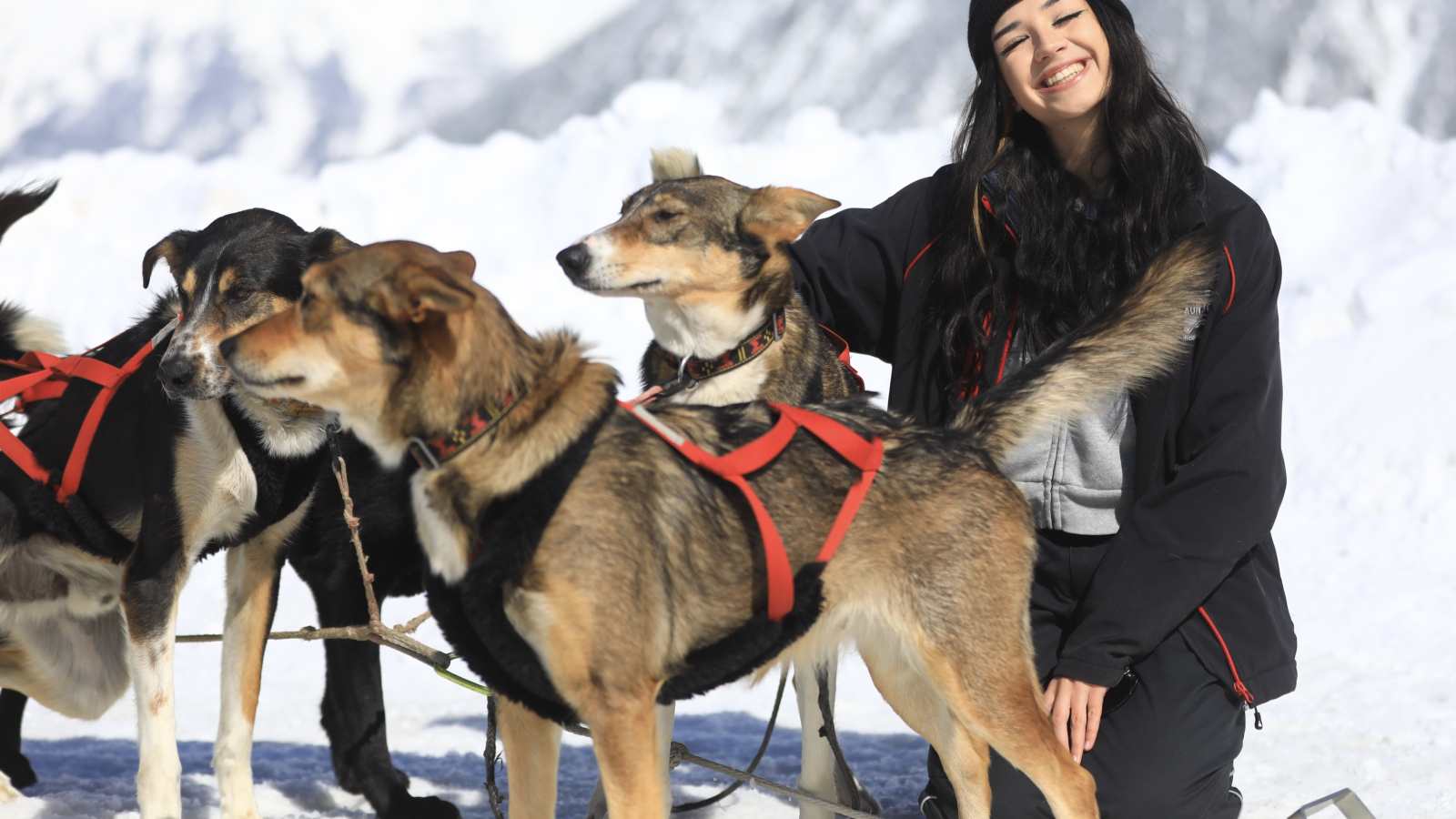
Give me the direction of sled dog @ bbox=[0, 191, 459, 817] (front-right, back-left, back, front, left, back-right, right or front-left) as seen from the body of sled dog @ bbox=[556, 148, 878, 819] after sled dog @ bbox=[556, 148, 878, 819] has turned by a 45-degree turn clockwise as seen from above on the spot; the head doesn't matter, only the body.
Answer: front

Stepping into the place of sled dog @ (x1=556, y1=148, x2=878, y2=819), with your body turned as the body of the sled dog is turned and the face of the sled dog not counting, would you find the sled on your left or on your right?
on your left

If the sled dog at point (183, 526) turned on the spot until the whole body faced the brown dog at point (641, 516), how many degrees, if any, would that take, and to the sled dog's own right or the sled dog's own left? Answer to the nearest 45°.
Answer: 0° — it already faces it

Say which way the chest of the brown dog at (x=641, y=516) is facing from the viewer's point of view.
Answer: to the viewer's left

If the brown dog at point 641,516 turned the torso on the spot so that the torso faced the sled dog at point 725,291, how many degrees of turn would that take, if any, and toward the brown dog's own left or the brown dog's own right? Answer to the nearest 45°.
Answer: approximately 90° to the brown dog's own right

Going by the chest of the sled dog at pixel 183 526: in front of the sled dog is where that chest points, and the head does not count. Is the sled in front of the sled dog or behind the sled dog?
in front

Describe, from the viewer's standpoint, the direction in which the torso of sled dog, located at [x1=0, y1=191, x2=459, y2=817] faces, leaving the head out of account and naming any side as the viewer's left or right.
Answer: facing the viewer and to the right of the viewer

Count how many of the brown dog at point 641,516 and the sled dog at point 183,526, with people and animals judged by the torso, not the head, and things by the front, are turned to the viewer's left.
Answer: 1
